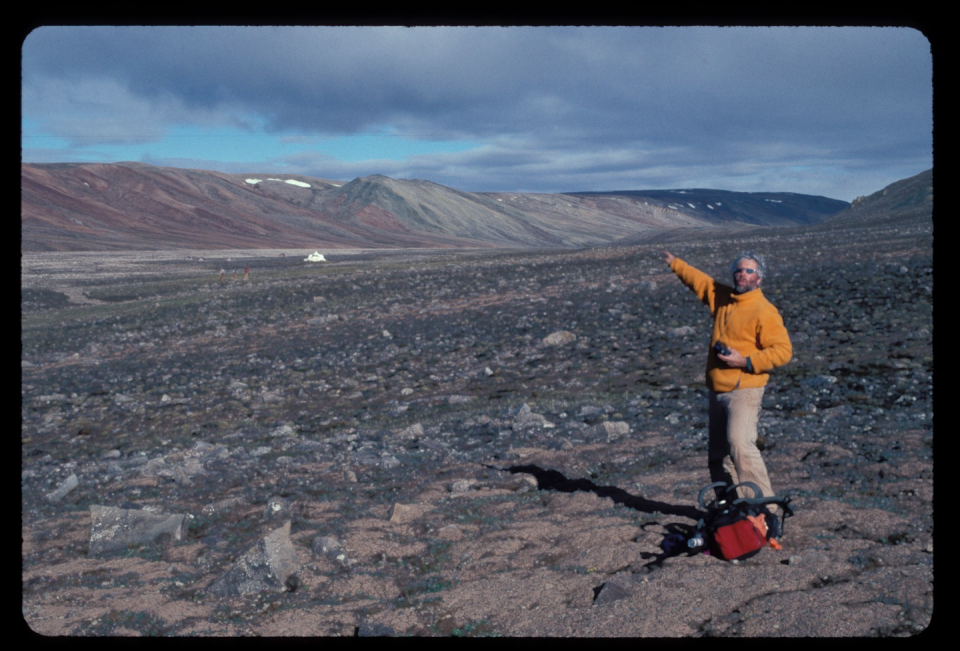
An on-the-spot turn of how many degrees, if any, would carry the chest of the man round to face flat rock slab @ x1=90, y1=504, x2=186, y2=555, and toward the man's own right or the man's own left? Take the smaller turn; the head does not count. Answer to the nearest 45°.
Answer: approximately 45° to the man's own right

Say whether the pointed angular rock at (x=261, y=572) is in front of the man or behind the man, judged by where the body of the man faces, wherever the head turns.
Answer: in front

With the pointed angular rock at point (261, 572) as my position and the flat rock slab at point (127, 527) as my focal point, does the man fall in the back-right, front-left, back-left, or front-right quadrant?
back-right

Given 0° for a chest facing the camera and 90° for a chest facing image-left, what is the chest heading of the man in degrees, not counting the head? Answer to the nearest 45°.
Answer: approximately 45°

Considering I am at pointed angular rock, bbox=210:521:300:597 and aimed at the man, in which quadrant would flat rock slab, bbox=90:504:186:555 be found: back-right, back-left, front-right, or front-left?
back-left
